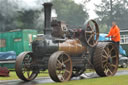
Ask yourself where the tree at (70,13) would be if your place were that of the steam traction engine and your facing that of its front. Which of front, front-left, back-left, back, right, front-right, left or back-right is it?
back-right

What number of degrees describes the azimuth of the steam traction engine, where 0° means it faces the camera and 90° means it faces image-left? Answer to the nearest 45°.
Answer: approximately 45°
